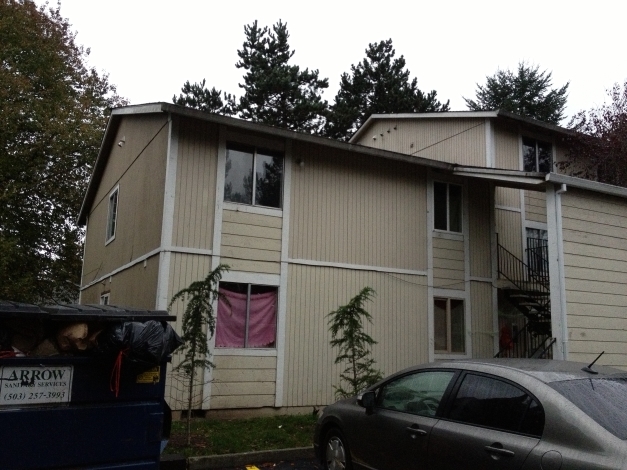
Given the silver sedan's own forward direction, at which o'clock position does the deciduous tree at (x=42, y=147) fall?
The deciduous tree is roughly at 12 o'clock from the silver sedan.

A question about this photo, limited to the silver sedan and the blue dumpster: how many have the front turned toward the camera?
1

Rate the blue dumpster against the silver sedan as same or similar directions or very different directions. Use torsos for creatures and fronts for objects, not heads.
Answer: very different directions

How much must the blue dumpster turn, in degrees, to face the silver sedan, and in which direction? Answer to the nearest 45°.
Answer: approximately 90° to its left

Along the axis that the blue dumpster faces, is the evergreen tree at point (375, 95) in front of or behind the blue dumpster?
behind

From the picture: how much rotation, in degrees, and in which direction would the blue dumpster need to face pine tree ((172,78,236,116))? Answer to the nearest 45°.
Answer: approximately 180°

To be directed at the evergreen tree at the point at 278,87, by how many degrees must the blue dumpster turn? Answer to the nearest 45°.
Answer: approximately 180°

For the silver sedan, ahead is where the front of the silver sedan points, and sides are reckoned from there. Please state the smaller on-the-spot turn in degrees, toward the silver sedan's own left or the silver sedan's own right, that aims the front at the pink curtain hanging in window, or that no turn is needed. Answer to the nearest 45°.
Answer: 0° — it already faces it

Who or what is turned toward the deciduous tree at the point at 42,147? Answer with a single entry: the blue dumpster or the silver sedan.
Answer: the silver sedan

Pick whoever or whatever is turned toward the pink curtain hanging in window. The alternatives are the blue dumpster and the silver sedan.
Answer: the silver sedan

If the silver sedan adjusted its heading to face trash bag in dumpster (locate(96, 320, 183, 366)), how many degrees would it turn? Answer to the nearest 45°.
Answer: approximately 45° to its left
